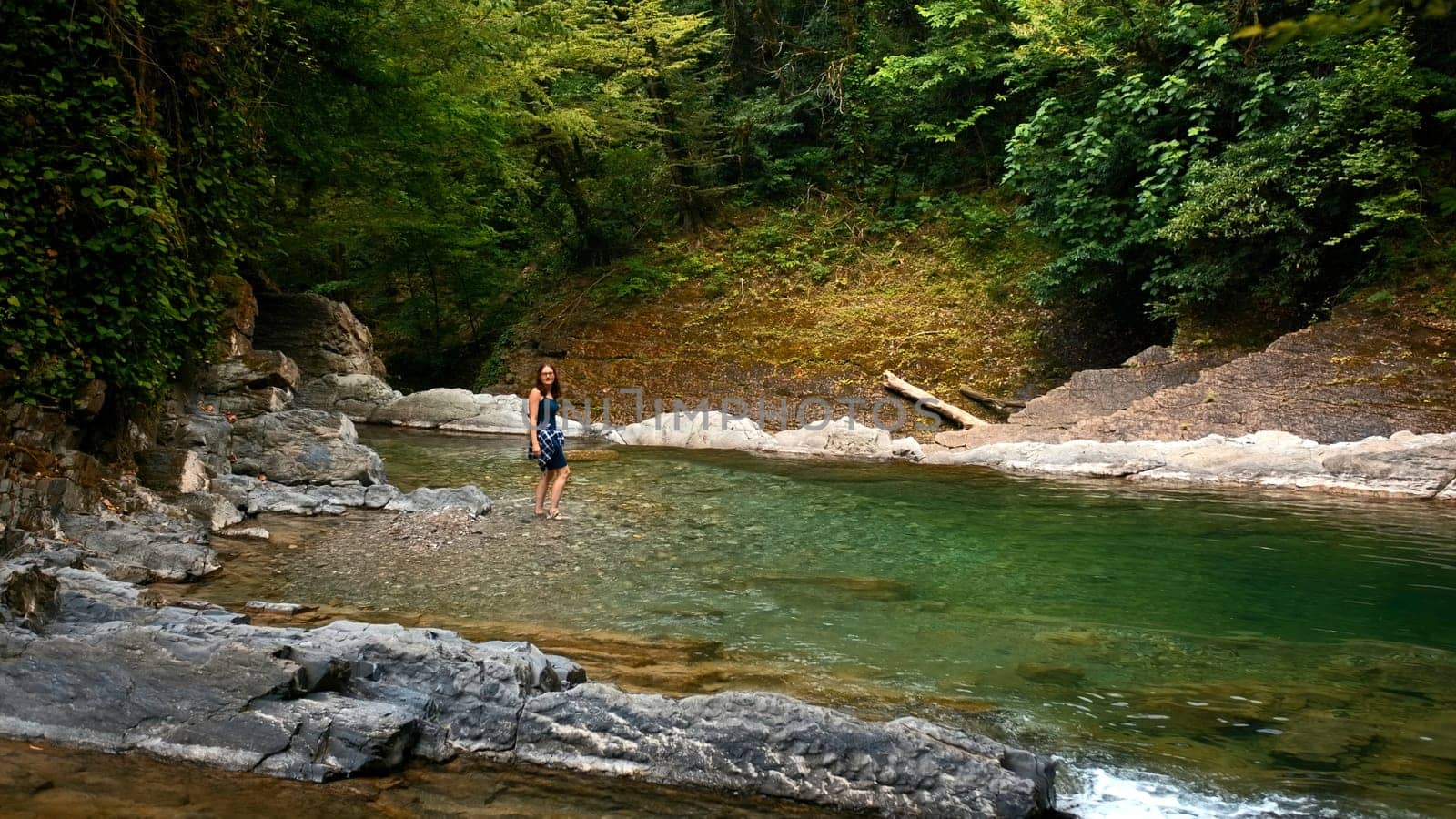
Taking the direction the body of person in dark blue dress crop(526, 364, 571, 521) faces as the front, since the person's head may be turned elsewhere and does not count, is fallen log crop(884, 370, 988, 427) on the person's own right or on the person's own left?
on the person's own left

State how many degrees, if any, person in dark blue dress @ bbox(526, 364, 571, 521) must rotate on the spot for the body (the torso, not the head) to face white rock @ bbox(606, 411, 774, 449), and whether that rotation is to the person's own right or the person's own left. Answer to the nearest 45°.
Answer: approximately 135° to the person's own left

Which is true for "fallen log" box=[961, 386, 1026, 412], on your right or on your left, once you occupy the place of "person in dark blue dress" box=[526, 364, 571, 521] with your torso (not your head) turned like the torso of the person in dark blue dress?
on your left

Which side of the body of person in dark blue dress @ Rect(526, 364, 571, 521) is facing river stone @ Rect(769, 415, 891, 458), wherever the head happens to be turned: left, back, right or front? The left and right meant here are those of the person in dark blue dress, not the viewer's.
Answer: left

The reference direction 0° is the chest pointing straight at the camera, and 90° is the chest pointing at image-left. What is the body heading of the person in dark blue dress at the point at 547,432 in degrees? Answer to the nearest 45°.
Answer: approximately 315°

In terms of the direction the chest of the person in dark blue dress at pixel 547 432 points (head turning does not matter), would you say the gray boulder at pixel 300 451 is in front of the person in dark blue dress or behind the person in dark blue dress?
behind

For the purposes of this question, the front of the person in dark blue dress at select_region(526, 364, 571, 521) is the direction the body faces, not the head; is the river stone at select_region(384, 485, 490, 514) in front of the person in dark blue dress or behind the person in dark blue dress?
behind

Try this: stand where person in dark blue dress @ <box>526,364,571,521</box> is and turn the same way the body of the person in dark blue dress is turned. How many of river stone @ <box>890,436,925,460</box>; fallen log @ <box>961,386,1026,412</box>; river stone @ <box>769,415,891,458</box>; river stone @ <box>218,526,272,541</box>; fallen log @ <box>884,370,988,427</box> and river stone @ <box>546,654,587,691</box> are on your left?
4

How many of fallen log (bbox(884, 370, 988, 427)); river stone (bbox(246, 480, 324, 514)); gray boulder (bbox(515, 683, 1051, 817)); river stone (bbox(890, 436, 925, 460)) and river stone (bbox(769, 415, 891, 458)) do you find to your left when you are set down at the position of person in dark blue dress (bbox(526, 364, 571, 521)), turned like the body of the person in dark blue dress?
3

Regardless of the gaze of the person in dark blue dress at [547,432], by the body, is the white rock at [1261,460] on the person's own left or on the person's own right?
on the person's own left

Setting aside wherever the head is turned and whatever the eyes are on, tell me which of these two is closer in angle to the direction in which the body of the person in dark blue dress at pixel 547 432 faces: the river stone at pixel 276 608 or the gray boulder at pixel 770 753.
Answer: the gray boulder

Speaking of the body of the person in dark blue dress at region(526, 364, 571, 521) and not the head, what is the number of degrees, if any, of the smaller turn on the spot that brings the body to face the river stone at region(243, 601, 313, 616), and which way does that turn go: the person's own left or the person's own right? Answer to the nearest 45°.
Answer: approximately 90° to the person's own right
